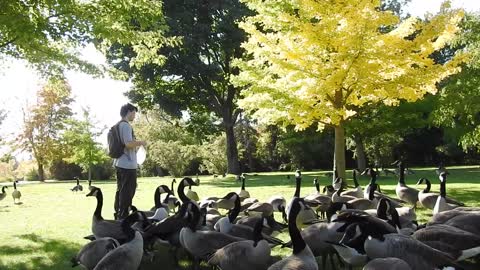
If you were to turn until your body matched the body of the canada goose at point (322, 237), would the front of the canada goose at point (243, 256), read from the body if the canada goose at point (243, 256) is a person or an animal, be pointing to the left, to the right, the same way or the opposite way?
the opposite way

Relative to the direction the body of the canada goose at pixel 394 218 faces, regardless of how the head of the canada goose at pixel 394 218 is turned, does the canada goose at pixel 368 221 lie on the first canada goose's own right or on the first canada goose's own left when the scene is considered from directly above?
on the first canada goose's own left

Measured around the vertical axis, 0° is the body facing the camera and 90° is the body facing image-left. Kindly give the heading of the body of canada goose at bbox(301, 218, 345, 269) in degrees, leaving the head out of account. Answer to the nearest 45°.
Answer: approximately 90°

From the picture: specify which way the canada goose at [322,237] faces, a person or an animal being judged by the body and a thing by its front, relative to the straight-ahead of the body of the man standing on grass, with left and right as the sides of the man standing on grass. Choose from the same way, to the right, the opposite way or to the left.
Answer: the opposite way

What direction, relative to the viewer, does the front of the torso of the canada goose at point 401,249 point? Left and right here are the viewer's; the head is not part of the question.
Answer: facing to the left of the viewer

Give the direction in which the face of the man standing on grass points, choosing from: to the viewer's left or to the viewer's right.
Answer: to the viewer's right

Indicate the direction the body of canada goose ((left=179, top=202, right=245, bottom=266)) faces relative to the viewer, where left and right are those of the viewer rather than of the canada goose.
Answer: facing to the left of the viewer

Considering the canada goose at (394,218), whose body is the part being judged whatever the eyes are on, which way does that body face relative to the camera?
to the viewer's left

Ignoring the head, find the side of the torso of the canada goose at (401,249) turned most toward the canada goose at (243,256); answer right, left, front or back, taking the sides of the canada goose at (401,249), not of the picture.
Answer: front

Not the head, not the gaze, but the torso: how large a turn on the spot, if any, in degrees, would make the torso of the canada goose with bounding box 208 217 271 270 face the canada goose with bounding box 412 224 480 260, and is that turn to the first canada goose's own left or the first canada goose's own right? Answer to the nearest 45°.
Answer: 0° — it already faces it

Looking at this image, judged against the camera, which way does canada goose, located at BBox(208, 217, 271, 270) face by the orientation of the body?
to the viewer's right

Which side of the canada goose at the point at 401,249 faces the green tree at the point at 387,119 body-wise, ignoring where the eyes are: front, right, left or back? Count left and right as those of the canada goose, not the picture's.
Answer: right

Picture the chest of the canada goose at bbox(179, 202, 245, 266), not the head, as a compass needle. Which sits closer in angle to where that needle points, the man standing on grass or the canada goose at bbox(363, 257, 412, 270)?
the man standing on grass
